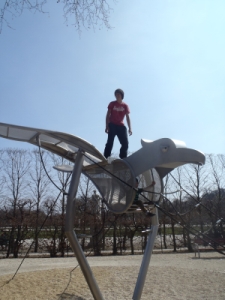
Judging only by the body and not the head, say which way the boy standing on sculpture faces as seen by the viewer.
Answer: toward the camera
